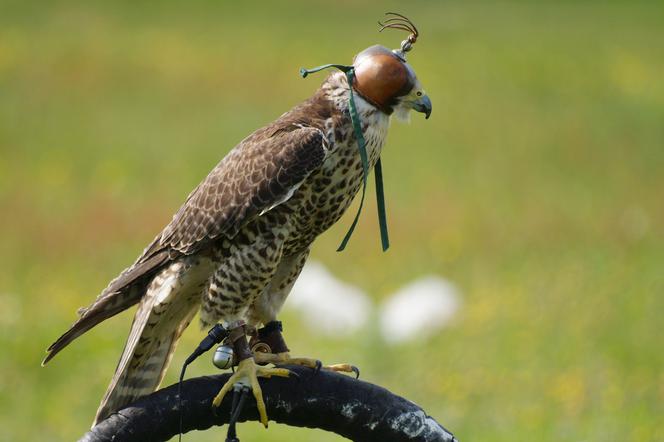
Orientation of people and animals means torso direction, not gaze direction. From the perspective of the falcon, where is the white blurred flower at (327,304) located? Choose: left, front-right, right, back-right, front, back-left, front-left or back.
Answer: left

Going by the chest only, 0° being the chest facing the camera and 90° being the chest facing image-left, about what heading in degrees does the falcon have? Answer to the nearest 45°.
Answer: approximately 270°

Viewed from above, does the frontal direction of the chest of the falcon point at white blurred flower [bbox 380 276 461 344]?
no
